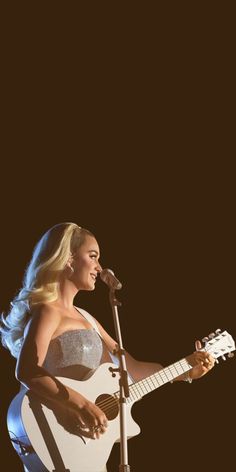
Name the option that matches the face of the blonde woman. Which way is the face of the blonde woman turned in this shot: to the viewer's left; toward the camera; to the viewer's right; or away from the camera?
to the viewer's right

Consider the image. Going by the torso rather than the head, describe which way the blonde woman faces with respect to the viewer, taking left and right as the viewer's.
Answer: facing the viewer and to the right of the viewer

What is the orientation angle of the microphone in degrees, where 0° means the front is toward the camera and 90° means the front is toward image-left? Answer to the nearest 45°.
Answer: approximately 90°
